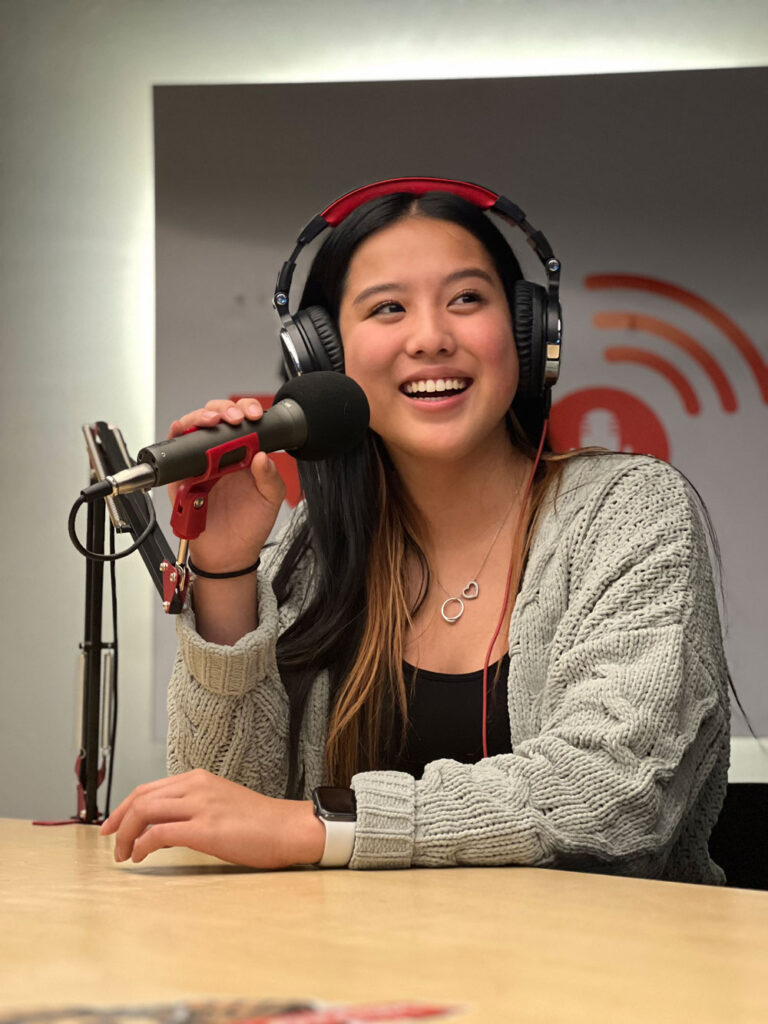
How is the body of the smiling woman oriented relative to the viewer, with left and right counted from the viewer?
facing the viewer and to the left of the viewer
